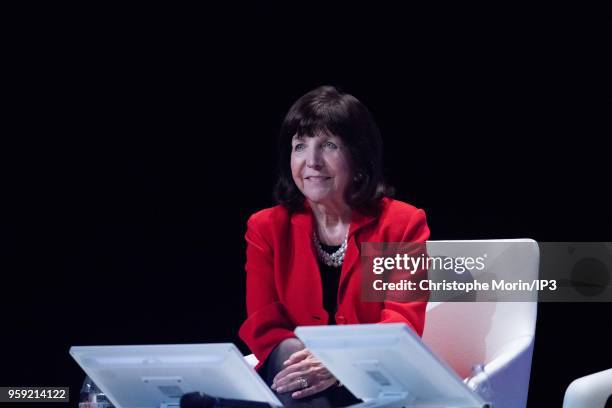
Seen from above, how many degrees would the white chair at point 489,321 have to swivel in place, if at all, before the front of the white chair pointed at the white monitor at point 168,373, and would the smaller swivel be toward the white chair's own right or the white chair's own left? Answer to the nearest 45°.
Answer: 0° — it already faces it

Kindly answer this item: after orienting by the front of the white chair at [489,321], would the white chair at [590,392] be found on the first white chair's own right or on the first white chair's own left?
on the first white chair's own left

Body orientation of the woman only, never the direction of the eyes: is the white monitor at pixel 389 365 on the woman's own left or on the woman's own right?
on the woman's own left

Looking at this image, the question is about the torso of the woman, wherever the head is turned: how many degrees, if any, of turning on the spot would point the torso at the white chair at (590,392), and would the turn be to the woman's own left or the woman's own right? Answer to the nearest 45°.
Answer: approximately 90° to the woman's own left

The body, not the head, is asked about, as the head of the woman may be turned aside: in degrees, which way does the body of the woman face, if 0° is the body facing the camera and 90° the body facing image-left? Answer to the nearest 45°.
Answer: approximately 45°
